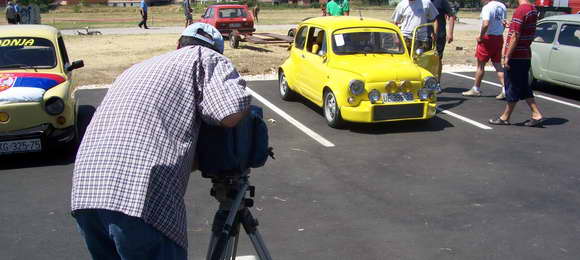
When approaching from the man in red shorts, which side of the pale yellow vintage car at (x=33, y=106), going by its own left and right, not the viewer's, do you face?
left

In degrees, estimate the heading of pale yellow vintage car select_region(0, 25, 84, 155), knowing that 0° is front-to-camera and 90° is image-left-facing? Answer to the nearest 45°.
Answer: approximately 0°

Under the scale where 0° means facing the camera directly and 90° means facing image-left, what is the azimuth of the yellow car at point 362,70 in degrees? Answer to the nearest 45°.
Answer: approximately 315°

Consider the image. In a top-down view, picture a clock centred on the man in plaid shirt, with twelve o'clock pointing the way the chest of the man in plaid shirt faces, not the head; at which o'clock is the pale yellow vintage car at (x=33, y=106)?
The pale yellow vintage car is roughly at 10 o'clock from the man in plaid shirt.

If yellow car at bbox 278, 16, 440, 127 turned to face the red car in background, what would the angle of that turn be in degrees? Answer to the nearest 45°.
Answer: approximately 135° to its left
